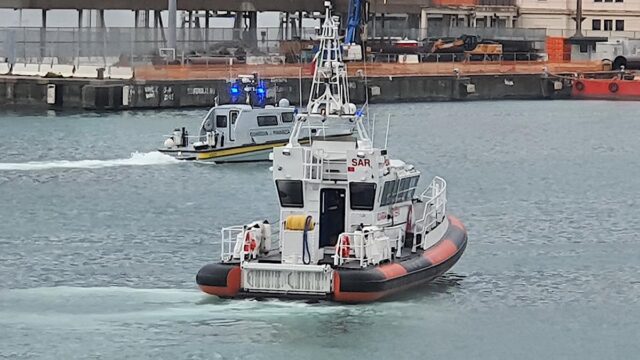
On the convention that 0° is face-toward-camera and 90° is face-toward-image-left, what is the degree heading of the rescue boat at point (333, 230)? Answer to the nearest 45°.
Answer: approximately 225°
